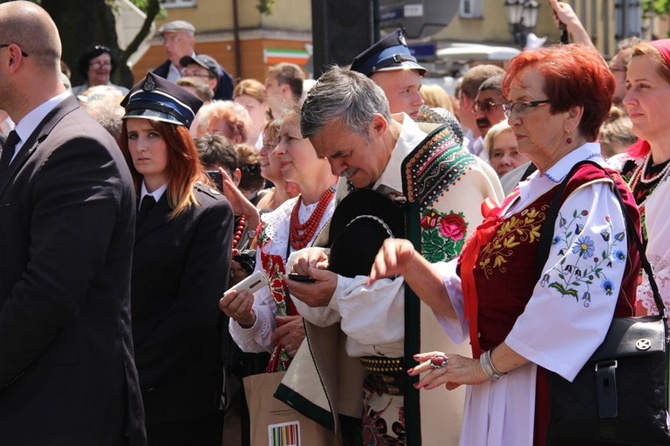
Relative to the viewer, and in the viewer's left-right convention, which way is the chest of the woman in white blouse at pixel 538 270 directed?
facing to the left of the viewer

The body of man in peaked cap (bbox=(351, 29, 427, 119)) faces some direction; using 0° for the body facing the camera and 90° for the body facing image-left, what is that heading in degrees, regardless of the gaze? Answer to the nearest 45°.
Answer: approximately 315°

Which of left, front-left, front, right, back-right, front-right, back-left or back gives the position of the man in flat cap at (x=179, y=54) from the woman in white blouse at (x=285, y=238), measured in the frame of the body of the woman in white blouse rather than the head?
back-right

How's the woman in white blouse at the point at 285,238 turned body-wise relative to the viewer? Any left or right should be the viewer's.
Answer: facing the viewer and to the left of the viewer

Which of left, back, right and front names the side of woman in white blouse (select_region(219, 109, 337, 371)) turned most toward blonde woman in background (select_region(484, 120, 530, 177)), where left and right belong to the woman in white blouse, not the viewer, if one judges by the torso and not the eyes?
back

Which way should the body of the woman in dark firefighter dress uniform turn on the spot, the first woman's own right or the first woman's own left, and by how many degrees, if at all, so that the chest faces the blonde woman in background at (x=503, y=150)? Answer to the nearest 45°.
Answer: approximately 180°

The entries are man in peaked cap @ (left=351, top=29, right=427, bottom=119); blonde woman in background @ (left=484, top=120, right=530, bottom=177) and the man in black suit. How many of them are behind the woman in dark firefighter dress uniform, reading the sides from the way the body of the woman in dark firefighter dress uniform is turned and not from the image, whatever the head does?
2

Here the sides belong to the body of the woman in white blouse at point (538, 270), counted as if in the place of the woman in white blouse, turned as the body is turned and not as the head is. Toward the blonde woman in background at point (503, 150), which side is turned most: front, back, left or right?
right
